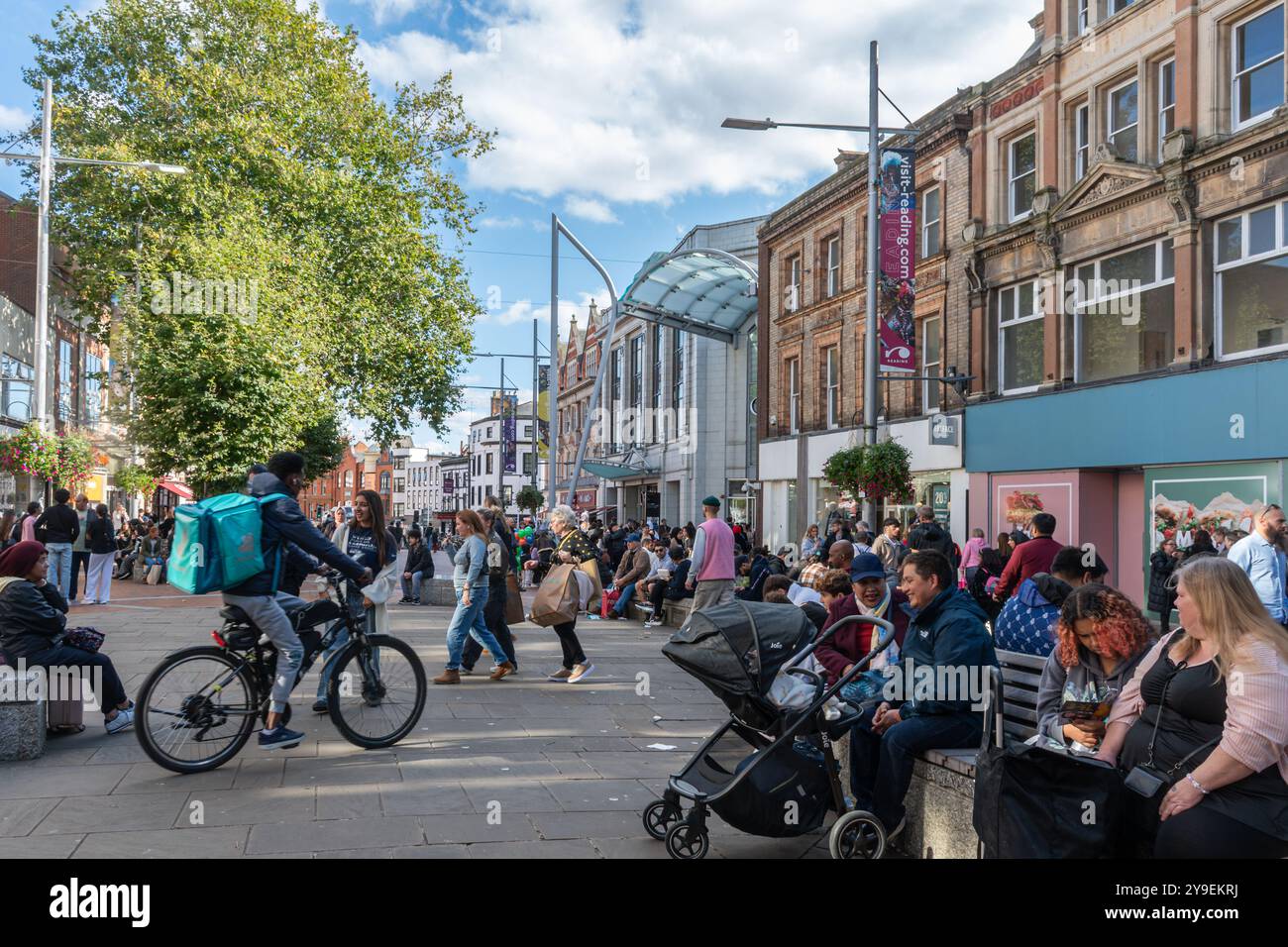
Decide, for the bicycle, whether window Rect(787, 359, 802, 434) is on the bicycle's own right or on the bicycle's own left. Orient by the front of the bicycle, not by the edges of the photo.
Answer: on the bicycle's own left

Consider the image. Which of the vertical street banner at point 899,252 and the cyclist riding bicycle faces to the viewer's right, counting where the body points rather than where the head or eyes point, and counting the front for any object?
the cyclist riding bicycle

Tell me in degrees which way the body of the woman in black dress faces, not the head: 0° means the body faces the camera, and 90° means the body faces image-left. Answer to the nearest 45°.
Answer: approximately 45°

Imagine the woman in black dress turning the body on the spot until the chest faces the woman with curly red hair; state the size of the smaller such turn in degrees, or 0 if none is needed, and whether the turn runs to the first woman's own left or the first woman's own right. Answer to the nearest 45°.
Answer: approximately 90° to the first woman's own right

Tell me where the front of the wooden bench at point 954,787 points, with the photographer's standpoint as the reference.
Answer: facing the viewer and to the left of the viewer

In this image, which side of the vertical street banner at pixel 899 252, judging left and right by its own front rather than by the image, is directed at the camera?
front

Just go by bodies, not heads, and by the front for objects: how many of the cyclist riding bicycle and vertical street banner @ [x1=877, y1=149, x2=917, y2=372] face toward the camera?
1

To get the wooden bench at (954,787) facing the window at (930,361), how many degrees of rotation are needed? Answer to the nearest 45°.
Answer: approximately 135° to its right

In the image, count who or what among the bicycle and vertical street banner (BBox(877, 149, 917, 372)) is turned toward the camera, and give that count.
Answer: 1

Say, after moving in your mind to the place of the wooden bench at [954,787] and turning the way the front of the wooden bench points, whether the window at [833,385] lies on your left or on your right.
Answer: on your right

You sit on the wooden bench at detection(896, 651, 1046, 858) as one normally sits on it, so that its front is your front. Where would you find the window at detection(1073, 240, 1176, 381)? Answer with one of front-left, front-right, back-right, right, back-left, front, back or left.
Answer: back-right

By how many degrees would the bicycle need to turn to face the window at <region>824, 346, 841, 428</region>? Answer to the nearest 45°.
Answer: approximately 45° to its left

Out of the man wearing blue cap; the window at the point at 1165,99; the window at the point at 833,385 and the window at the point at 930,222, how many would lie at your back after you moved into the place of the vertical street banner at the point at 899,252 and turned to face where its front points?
2

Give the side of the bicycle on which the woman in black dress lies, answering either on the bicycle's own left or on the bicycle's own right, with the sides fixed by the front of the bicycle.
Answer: on the bicycle's own right

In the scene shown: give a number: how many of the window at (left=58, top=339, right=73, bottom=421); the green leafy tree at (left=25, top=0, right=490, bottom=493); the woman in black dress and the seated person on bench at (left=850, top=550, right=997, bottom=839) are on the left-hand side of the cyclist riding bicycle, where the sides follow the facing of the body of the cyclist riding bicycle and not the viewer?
2
